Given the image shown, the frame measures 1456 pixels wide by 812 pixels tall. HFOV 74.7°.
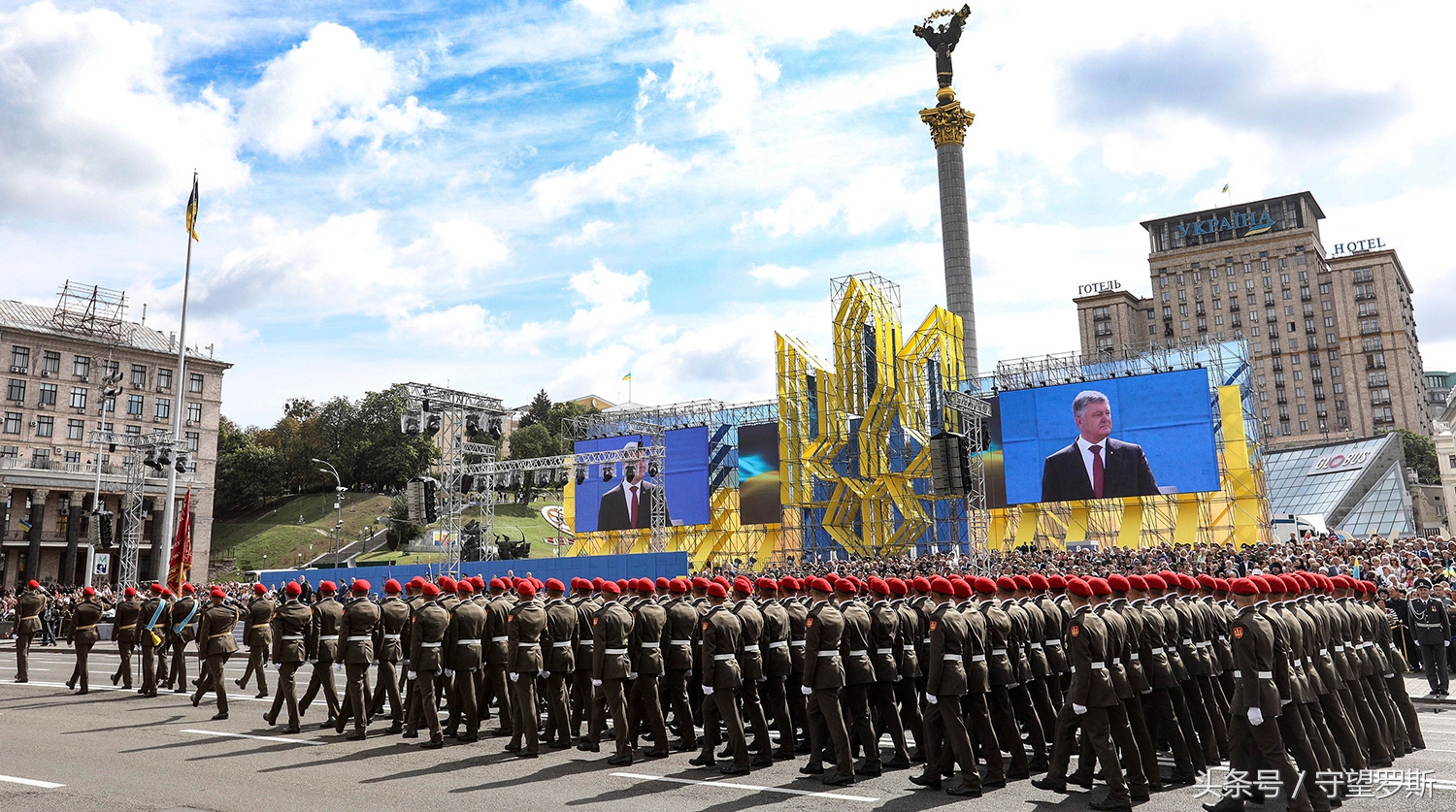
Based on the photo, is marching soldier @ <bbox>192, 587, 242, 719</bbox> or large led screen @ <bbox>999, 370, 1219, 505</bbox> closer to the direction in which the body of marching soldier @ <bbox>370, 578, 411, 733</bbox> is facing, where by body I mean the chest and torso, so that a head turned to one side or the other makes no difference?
the marching soldier

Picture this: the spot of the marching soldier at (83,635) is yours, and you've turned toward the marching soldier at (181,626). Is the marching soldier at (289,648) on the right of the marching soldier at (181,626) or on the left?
right

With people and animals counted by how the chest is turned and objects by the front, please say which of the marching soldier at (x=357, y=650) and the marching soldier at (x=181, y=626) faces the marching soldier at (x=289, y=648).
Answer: the marching soldier at (x=357, y=650)

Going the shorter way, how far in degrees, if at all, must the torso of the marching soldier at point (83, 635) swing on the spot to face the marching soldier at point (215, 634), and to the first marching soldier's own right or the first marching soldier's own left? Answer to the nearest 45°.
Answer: approximately 135° to the first marching soldier's own left

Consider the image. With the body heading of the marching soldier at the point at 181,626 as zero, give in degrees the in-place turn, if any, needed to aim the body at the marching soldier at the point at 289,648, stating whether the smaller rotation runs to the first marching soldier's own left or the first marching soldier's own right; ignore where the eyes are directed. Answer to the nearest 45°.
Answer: approximately 135° to the first marching soldier's own left

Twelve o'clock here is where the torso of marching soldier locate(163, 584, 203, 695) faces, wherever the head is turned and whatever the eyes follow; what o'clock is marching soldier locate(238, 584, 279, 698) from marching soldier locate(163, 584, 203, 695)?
marching soldier locate(238, 584, 279, 698) is roughly at 7 o'clock from marching soldier locate(163, 584, 203, 695).

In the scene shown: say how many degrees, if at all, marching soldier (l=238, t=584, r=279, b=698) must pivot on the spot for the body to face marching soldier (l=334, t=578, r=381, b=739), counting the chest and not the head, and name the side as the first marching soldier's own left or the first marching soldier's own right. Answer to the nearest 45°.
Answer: approximately 135° to the first marching soldier's own left

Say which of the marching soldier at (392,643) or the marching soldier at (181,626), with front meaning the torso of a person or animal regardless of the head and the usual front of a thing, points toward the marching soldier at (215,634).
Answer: the marching soldier at (392,643)
